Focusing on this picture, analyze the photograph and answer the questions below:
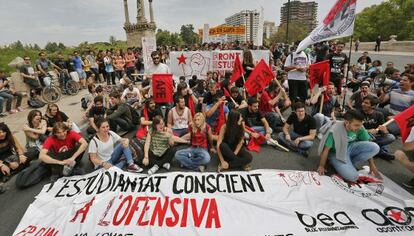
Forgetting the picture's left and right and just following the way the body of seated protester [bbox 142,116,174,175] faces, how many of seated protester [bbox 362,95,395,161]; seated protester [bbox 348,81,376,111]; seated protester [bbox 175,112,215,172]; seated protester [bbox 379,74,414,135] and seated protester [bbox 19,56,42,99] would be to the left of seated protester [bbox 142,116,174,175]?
4

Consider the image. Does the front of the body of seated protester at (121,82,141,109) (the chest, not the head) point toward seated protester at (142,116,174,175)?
yes

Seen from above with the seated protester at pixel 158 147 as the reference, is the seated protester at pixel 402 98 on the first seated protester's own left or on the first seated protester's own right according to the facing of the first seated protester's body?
on the first seated protester's own left

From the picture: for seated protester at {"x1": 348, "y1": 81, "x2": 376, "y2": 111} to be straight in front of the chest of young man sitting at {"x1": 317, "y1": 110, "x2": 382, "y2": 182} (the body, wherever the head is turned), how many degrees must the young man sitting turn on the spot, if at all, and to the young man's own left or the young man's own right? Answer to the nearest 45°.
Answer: approximately 135° to the young man's own left

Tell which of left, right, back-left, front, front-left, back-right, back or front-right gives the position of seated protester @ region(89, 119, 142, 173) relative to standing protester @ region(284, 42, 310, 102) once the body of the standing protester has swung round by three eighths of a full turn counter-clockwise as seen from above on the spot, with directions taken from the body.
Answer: back

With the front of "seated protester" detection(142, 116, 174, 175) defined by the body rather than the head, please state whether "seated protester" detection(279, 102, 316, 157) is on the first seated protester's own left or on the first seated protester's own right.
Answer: on the first seated protester's own left
